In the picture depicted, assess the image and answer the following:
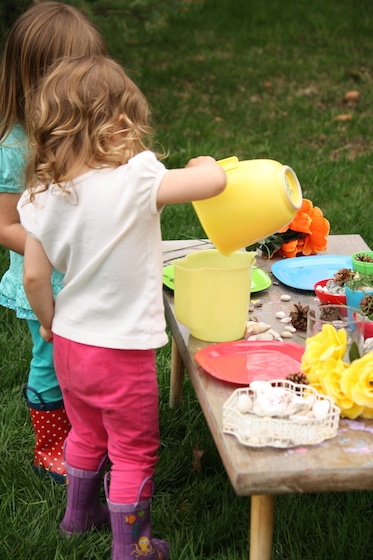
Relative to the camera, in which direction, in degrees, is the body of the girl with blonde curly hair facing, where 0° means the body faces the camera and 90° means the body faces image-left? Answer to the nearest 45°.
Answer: approximately 225°

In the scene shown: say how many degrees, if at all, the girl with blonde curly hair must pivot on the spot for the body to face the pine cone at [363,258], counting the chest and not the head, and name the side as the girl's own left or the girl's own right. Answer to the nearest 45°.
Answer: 0° — they already face it

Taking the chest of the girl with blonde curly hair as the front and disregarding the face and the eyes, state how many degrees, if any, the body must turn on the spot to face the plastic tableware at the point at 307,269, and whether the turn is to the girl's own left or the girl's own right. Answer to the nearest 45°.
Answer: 0° — they already face it

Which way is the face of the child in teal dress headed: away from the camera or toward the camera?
away from the camera

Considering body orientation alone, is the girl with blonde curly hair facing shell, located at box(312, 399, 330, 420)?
no

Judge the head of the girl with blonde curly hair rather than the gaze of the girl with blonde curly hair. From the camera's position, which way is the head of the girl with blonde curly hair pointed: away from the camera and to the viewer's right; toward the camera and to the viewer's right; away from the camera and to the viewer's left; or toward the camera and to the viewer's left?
away from the camera and to the viewer's right

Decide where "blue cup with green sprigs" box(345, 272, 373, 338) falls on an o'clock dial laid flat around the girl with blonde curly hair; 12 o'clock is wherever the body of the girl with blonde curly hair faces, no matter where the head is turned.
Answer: The blue cup with green sprigs is roughly at 1 o'clock from the girl with blonde curly hair.
